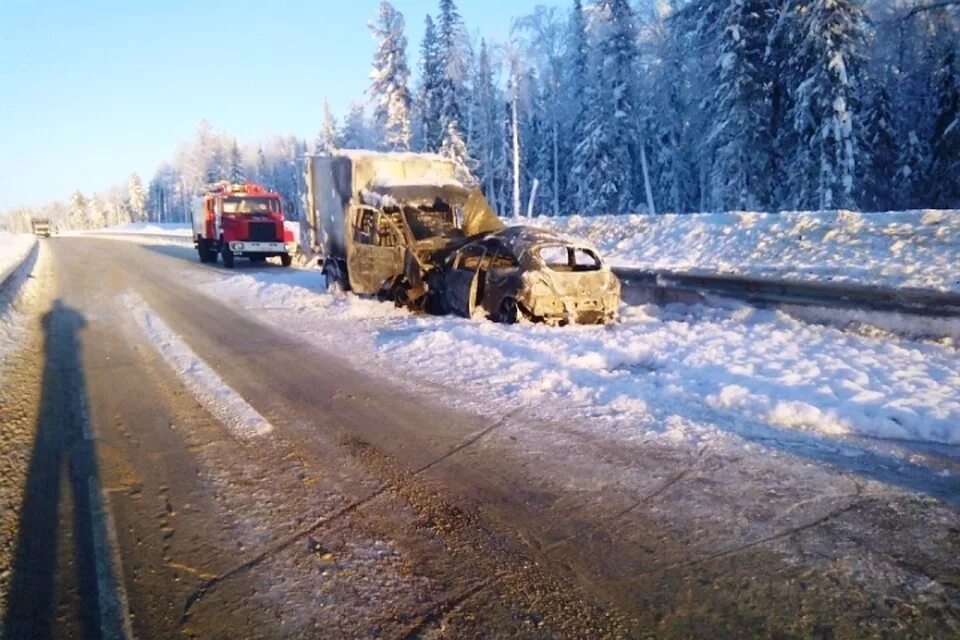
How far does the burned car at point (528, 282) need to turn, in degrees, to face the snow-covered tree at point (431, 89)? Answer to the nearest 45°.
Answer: approximately 45° to its right

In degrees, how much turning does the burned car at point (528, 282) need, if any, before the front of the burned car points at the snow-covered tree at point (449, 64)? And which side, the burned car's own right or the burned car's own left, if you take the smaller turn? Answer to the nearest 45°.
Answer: approximately 45° to the burned car's own right

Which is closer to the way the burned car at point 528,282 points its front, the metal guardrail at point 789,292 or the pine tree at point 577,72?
the pine tree

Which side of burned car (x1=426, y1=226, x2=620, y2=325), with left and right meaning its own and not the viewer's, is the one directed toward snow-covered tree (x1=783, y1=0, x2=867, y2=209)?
right

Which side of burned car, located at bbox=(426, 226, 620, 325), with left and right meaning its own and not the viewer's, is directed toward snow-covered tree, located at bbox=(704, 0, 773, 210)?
right

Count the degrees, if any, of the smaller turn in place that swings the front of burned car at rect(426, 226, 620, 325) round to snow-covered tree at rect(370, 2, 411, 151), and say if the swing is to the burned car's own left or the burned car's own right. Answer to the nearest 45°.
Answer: approximately 45° to the burned car's own right

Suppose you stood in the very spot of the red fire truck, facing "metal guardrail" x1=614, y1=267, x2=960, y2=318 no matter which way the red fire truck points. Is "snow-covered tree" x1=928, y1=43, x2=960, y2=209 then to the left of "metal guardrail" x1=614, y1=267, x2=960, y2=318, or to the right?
left

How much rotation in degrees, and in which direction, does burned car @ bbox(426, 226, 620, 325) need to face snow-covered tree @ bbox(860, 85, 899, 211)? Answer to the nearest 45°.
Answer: approximately 90° to its right

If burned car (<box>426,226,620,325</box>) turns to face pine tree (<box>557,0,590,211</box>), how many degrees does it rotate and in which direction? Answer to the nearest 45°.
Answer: approximately 45° to its right

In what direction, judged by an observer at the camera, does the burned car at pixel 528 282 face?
facing away from the viewer and to the left of the viewer
